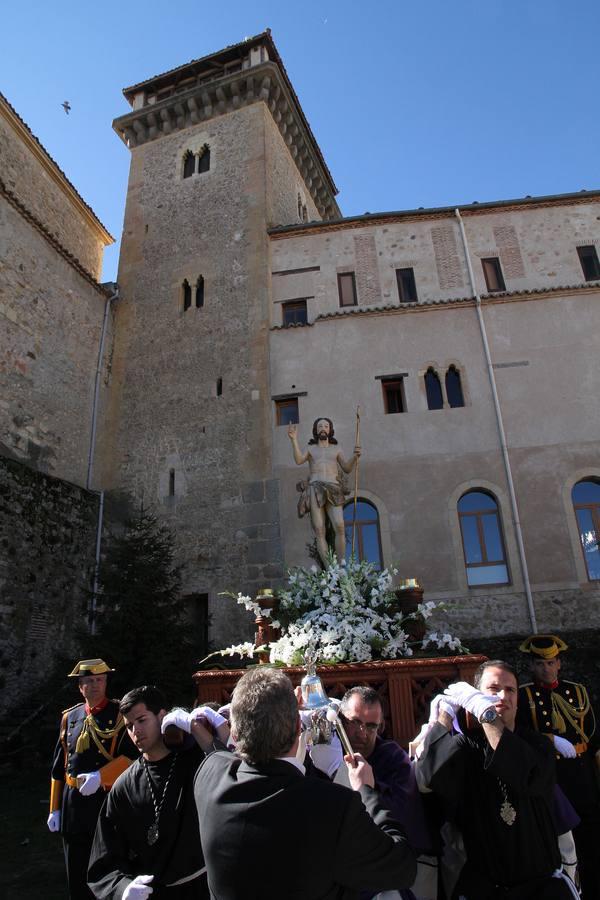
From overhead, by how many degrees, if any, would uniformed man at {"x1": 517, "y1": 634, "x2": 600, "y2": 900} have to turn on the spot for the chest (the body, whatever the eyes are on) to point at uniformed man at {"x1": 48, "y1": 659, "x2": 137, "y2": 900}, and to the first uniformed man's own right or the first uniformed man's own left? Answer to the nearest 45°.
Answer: approximately 90° to the first uniformed man's own right

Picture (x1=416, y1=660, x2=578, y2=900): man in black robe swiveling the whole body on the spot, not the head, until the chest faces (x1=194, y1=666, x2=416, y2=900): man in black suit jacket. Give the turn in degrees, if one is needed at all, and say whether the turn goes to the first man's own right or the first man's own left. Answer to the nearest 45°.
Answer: approximately 45° to the first man's own right

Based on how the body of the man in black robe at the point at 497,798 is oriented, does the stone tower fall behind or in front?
behind

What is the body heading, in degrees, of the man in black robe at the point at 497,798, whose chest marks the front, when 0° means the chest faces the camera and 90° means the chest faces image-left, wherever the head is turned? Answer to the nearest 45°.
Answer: approximately 0°

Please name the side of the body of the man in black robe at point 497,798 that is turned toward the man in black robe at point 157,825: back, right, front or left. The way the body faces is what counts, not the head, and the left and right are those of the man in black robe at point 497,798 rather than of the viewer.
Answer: right

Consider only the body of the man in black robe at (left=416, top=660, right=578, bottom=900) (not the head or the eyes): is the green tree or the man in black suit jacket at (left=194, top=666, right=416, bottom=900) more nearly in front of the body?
the man in black suit jacket

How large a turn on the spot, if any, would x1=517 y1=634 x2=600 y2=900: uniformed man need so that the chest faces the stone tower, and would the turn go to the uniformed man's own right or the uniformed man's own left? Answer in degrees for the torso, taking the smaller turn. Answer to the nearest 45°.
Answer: approximately 135° to the uniformed man's own right

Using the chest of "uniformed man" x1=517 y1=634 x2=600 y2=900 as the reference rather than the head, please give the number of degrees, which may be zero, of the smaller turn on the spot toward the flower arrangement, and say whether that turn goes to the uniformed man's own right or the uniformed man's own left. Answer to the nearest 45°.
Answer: approximately 135° to the uniformed man's own right

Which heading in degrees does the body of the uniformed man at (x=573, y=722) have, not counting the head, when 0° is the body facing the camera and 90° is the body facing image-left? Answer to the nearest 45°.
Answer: approximately 0°

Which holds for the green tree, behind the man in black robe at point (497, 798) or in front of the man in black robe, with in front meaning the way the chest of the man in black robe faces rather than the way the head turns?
behind
